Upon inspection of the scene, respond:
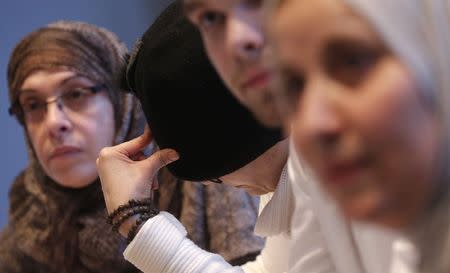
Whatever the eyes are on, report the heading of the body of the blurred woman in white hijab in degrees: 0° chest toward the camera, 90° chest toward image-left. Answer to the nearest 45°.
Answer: approximately 45°

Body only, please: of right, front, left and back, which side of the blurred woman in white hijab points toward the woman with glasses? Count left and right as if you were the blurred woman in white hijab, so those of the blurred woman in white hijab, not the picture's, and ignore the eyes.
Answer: right

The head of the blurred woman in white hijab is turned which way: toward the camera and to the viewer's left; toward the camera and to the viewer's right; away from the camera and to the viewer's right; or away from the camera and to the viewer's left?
toward the camera and to the viewer's left
